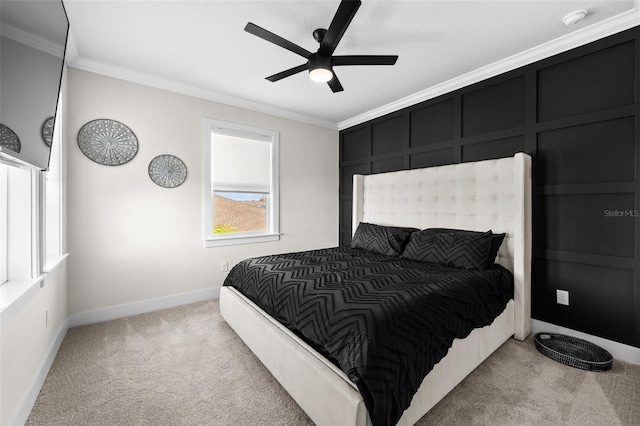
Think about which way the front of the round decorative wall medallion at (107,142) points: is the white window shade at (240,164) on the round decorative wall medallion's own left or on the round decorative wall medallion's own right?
on the round decorative wall medallion's own left

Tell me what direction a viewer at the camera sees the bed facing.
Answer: facing the viewer and to the left of the viewer

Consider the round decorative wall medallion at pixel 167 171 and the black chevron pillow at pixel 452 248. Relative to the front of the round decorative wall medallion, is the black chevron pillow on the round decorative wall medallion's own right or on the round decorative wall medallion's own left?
on the round decorative wall medallion's own left

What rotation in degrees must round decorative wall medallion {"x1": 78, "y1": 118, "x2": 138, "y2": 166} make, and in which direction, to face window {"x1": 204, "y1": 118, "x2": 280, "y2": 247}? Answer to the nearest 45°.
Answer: approximately 90° to its left

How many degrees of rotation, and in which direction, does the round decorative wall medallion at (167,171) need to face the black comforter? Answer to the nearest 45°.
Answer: approximately 45° to its left

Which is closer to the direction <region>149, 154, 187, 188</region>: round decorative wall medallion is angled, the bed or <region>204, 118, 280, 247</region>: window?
the bed

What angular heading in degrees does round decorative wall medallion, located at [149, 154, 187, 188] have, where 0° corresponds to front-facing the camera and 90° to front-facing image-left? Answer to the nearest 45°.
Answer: approximately 0°

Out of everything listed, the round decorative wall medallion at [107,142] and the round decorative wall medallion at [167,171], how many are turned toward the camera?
2

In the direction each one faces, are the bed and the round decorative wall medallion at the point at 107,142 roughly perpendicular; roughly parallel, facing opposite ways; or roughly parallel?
roughly perpendicular

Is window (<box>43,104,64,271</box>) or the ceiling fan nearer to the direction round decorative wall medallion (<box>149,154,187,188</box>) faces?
the ceiling fan

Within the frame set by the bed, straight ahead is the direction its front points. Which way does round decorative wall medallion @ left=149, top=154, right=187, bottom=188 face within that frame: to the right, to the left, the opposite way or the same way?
to the left

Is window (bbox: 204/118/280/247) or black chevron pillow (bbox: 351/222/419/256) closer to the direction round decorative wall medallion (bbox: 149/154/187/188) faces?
the black chevron pillow
